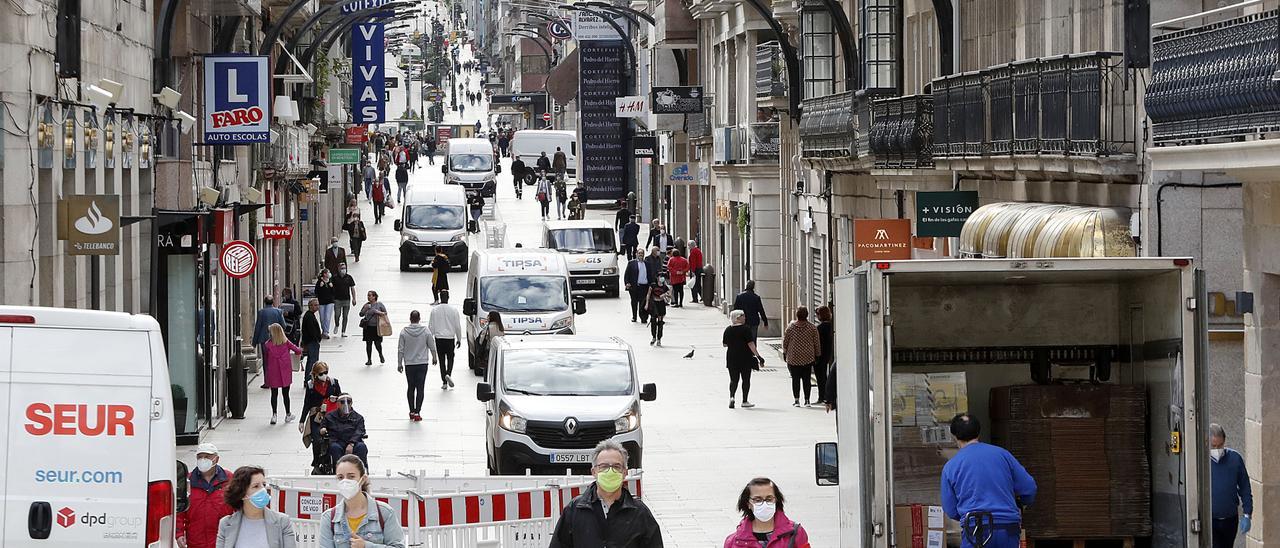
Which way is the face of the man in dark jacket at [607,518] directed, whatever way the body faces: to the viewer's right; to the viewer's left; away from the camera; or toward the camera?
toward the camera

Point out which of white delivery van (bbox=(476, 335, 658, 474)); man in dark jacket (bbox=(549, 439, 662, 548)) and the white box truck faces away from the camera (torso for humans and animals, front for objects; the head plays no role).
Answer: the white box truck

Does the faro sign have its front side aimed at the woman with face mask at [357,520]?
yes

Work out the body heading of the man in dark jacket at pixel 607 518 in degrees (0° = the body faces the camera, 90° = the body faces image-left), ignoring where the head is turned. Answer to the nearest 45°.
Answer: approximately 0°

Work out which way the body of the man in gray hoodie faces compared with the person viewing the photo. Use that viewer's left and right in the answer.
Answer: facing away from the viewer

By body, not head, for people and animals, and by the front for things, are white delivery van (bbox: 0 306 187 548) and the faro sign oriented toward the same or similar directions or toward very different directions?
very different directions

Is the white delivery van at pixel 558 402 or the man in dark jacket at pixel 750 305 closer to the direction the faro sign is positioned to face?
the white delivery van

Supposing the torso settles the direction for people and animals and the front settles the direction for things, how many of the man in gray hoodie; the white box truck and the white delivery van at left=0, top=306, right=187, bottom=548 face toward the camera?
0

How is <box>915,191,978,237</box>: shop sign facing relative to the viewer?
toward the camera

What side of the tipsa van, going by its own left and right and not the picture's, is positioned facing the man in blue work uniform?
front

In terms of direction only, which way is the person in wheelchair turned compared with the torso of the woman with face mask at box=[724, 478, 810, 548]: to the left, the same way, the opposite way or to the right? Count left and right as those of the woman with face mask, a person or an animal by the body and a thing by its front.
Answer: the same way

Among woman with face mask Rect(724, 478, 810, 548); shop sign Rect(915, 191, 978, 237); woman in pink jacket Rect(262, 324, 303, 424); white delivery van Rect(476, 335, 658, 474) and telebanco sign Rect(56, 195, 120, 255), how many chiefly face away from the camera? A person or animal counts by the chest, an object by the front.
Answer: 1

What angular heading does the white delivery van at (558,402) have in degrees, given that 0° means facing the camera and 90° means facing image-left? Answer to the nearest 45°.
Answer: approximately 0°

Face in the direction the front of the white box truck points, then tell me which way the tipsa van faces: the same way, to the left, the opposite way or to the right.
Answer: the opposite way

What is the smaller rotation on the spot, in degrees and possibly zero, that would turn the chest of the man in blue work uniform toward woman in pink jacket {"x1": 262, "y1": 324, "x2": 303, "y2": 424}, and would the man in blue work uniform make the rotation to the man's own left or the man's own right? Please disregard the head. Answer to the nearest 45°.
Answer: approximately 45° to the man's own left

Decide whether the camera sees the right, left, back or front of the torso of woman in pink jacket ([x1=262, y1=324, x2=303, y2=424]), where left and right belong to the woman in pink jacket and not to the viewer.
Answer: back

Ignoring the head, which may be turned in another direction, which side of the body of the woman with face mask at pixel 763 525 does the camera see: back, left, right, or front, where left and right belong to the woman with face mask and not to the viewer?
front

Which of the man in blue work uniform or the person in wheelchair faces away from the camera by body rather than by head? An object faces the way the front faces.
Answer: the man in blue work uniform

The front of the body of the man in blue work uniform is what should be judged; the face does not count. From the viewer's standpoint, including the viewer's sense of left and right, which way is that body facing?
facing away from the viewer

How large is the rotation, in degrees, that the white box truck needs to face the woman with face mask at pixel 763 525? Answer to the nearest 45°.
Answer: approximately 135° to its left
